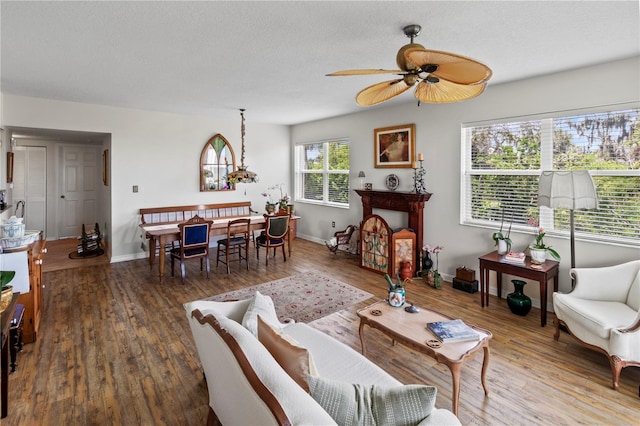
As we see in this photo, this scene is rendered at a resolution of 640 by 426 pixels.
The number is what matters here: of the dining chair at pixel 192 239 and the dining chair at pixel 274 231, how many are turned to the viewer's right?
0

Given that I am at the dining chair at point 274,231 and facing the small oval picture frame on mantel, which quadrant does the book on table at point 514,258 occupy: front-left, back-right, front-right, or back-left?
front-right

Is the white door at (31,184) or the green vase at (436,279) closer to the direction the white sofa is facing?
the green vase

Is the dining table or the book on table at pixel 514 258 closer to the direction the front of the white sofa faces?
the book on table

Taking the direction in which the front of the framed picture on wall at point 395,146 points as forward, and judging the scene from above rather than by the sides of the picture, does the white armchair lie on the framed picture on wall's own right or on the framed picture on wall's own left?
on the framed picture on wall's own left

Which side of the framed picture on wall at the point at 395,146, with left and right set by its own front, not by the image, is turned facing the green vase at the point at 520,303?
left

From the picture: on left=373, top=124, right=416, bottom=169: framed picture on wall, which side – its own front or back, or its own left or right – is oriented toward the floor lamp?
left

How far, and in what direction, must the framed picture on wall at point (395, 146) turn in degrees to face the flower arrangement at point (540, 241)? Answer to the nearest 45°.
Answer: approximately 90° to its left

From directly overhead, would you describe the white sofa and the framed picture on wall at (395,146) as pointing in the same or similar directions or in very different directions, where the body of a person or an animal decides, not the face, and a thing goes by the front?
very different directions

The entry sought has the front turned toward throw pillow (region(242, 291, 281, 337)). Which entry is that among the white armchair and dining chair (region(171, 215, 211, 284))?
the white armchair

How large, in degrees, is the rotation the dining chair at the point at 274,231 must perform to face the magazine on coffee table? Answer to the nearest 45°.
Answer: approximately 135° to its left

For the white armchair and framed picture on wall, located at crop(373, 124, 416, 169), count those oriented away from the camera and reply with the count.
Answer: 0

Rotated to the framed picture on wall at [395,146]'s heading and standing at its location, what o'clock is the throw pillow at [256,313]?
The throw pillow is roughly at 11 o'clock from the framed picture on wall.

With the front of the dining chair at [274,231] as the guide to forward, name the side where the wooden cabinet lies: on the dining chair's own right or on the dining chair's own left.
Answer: on the dining chair's own left

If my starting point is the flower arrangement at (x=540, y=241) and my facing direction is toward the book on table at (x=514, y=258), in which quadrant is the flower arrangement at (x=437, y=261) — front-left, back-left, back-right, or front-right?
front-right

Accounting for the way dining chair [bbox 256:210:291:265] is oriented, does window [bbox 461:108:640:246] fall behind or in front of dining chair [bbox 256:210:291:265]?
behind

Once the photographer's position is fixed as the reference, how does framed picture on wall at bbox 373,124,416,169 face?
facing the viewer and to the left of the viewer

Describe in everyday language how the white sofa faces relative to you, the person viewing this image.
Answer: facing away from the viewer and to the right of the viewer
